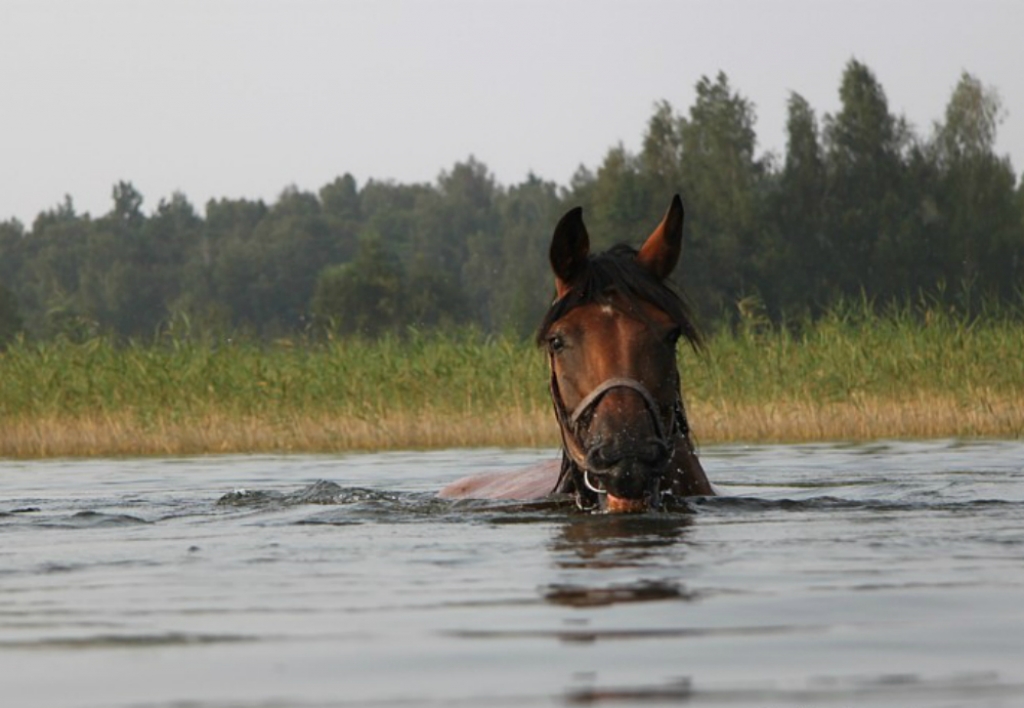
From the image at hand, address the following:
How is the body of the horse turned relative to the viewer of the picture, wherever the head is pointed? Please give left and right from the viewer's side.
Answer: facing the viewer and to the right of the viewer
